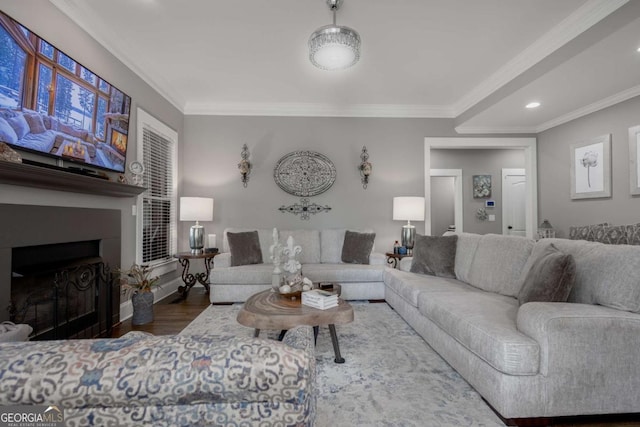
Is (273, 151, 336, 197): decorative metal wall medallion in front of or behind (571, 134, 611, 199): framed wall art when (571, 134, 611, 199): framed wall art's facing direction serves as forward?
in front

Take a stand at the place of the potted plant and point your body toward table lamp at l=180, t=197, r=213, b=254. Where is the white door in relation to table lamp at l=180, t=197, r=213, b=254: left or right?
right

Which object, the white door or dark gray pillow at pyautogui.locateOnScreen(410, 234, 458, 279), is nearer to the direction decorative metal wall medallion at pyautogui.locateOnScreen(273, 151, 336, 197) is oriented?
the dark gray pillow

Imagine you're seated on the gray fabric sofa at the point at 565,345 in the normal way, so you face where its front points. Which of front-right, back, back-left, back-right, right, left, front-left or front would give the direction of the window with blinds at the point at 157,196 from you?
front-right

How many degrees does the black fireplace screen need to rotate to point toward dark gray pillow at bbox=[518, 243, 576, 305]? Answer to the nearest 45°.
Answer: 0° — it already faces it

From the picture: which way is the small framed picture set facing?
toward the camera

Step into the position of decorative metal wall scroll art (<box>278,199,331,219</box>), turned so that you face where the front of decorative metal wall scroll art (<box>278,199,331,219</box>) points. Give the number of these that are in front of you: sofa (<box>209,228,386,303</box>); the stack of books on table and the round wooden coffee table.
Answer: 3

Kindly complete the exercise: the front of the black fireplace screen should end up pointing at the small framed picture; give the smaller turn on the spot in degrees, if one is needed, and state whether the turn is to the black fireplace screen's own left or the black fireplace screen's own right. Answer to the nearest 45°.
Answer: approximately 45° to the black fireplace screen's own left

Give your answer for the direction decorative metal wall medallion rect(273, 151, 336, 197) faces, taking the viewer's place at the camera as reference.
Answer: facing the viewer

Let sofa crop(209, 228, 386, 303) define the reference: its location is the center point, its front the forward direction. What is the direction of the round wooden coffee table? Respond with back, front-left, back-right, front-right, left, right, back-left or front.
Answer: front

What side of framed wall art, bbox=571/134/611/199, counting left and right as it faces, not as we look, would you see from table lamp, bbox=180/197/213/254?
front

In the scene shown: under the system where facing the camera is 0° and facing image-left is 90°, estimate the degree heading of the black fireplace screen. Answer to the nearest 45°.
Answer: approximately 315°

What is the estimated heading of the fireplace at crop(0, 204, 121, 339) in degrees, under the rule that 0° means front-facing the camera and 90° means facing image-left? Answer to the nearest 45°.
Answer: approximately 315°

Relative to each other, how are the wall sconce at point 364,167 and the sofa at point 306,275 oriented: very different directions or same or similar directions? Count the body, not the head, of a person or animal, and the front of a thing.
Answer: same or similar directions

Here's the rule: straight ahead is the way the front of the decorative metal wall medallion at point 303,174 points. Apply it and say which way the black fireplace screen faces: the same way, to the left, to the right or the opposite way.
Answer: to the left

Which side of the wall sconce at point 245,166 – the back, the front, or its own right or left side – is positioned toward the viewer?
front

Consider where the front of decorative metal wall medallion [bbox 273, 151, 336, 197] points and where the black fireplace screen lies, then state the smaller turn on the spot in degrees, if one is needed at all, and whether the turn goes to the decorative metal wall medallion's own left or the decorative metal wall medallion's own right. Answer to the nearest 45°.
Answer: approximately 45° to the decorative metal wall medallion's own right

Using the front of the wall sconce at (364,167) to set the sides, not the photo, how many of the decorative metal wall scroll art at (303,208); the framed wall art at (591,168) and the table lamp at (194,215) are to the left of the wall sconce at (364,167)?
1

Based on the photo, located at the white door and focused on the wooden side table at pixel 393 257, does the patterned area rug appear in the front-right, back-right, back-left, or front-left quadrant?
front-left
